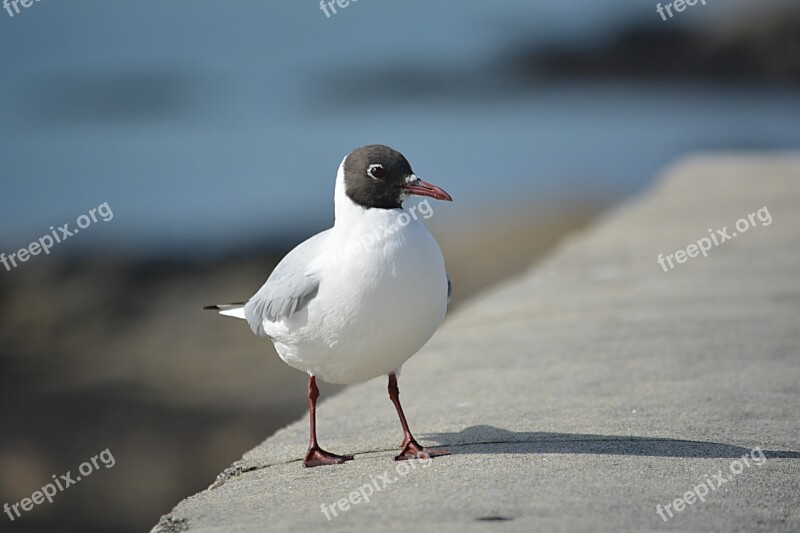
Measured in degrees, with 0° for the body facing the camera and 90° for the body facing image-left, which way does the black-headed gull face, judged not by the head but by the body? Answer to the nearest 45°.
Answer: approximately 315°
